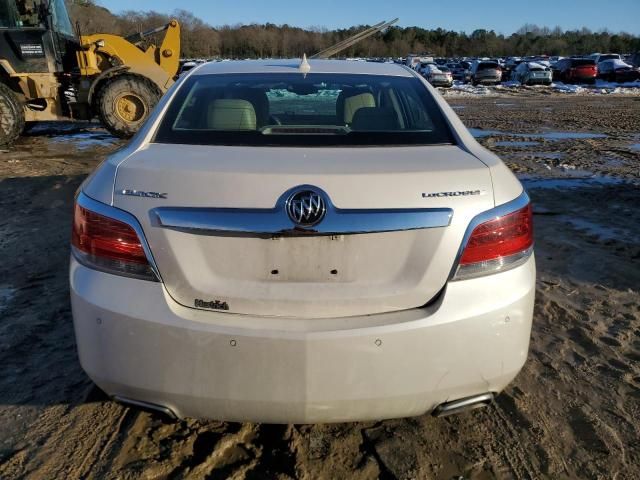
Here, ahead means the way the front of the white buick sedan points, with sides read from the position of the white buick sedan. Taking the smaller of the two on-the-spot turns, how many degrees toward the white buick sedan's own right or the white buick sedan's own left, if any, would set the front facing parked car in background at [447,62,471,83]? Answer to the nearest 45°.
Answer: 0° — it already faces it

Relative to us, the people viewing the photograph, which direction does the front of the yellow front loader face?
facing to the right of the viewer

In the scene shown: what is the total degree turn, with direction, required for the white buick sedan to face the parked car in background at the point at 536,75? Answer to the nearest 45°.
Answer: approximately 45° to its right

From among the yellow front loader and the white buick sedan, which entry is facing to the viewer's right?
the yellow front loader

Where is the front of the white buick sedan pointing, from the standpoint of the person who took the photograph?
facing away from the viewer

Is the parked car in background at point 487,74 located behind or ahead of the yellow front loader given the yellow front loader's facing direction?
ahead

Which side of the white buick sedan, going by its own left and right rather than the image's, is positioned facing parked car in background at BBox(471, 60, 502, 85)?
front

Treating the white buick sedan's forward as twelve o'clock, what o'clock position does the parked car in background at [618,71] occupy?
The parked car in background is roughly at 1 o'clock from the white buick sedan.

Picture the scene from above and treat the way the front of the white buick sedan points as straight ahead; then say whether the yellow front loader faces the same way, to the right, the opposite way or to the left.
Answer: to the right

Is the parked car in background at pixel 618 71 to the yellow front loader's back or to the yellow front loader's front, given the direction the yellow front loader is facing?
to the front

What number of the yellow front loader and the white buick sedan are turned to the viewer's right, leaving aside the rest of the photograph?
1
